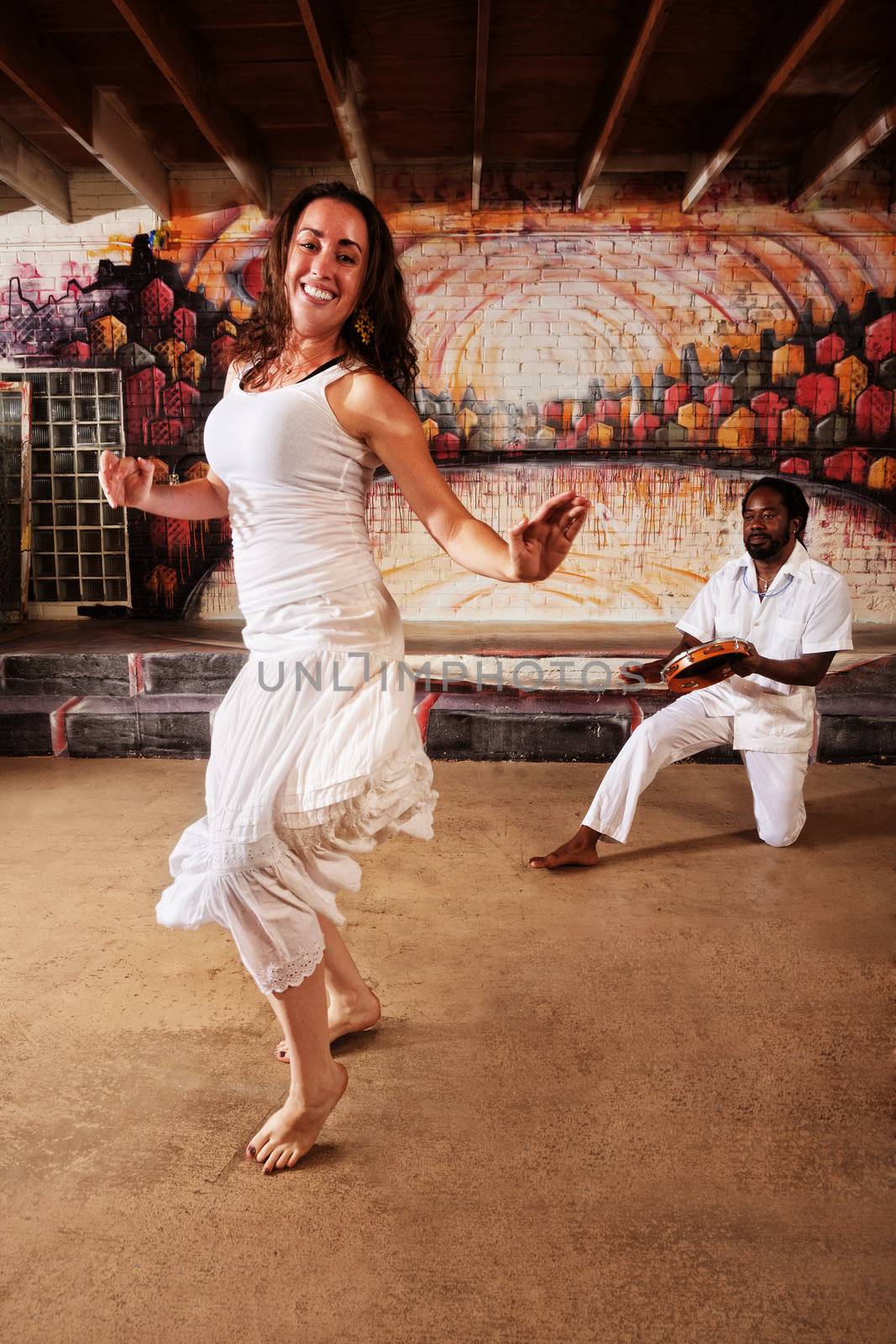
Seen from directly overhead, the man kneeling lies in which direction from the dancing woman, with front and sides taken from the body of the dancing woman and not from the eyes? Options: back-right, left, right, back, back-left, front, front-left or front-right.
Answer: back

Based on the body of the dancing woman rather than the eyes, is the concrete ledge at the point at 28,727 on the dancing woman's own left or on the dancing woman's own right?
on the dancing woman's own right

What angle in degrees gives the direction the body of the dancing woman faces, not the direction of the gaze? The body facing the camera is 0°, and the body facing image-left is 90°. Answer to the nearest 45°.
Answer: approximately 45°

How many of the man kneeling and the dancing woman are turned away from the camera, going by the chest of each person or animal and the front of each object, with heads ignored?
0

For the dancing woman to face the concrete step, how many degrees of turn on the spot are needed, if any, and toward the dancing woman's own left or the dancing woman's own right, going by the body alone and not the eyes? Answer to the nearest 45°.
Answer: approximately 135° to the dancing woman's own right

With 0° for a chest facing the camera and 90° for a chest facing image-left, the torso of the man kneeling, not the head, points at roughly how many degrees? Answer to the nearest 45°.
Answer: approximately 45°

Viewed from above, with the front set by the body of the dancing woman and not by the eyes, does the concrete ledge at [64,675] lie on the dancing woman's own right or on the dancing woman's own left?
on the dancing woman's own right

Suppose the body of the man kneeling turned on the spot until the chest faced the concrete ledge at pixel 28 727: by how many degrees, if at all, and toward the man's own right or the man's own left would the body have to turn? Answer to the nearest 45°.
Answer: approximately 45° to the man's own right

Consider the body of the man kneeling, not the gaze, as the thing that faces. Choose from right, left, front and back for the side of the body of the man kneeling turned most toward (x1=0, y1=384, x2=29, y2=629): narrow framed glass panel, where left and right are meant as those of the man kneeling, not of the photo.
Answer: right
